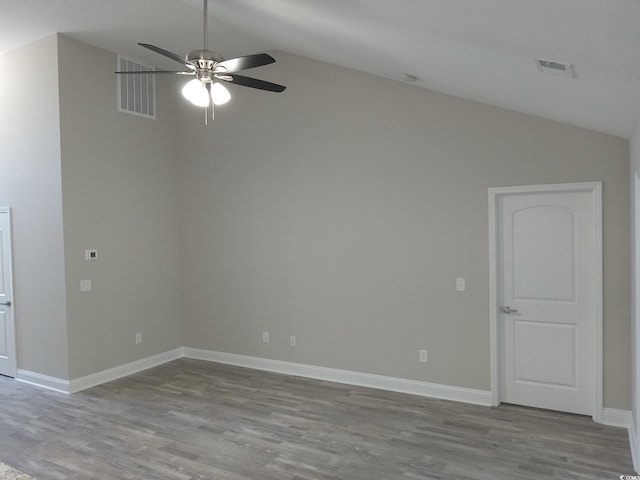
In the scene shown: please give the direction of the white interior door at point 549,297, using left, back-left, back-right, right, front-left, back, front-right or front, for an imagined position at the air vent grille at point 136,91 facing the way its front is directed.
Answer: front

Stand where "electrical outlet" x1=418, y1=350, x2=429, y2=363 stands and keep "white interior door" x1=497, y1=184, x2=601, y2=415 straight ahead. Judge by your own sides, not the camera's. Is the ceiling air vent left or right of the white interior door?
right

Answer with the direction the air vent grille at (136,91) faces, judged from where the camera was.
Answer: facing the viewer and to the right of the viewer

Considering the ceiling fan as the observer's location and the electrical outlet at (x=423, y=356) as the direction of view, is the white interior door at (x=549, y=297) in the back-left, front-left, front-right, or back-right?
front-right

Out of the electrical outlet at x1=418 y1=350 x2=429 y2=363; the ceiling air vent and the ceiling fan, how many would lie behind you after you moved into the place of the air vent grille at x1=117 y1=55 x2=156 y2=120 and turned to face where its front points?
0

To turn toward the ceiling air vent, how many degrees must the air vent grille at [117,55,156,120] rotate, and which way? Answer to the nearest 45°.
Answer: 0° — it already faces it

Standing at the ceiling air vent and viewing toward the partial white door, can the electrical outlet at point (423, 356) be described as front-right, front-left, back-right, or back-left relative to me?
front-right

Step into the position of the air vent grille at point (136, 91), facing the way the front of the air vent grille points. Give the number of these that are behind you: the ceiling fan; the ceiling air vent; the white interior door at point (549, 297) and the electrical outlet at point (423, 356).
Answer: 0

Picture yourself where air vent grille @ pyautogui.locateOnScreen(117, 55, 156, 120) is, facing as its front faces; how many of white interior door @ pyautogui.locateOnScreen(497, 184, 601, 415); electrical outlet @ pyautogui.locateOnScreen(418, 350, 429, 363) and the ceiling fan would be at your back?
0

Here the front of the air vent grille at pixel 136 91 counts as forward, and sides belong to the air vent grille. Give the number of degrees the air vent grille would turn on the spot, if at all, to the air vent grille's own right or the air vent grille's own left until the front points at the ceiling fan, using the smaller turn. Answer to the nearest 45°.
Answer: approximately 45° to the air vent grille's own right

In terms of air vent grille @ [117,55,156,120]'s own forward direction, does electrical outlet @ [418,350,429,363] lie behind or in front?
in front
